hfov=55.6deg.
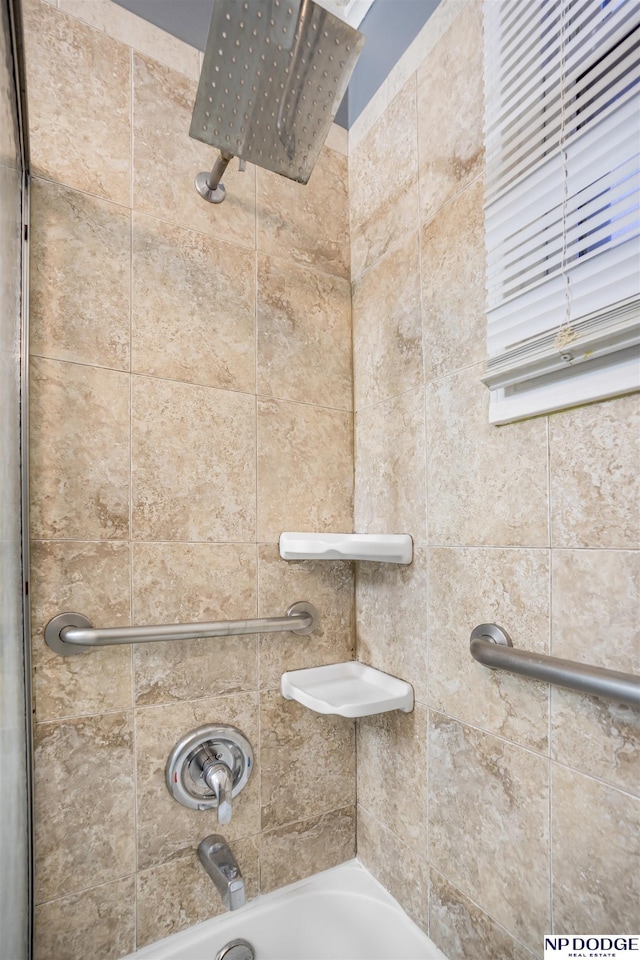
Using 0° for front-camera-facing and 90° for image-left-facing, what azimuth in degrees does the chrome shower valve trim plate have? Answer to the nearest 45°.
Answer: approximately 315°

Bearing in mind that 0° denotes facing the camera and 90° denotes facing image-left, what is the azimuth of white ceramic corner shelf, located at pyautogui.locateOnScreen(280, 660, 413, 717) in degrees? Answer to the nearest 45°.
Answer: approximately 0°

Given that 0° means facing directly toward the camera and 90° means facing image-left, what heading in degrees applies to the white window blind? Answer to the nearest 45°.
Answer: approximately 45°

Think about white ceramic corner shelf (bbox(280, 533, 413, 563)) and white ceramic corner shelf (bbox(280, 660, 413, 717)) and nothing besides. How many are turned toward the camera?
2
